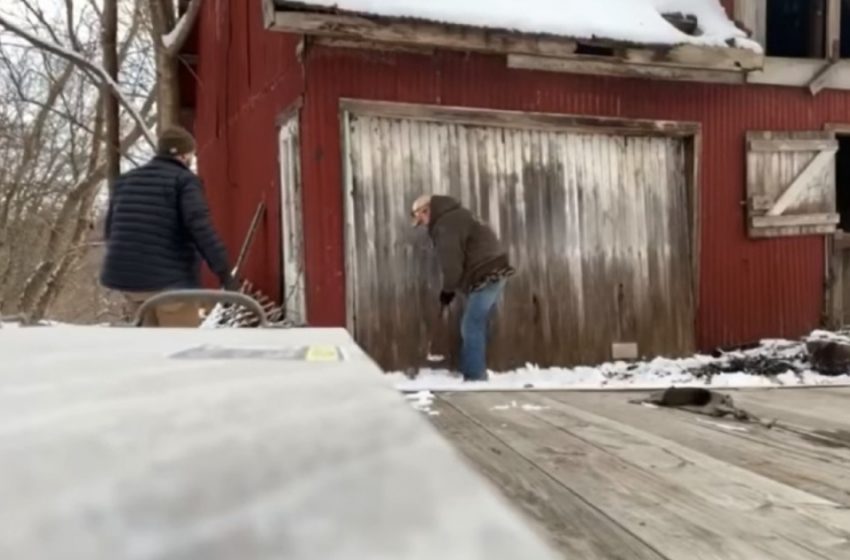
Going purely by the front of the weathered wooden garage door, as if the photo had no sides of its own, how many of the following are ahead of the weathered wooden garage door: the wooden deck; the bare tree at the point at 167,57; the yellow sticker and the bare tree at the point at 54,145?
2

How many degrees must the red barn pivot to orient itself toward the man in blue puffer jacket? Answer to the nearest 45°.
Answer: approximately 45° to its right

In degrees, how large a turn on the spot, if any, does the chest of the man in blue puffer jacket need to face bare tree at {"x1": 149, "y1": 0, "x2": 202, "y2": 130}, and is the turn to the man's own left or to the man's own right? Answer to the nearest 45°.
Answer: approximately 45° to the man's own left

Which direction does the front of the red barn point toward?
toward the camera

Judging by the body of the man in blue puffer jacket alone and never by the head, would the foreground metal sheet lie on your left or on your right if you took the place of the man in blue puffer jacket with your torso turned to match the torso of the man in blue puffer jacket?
on your right

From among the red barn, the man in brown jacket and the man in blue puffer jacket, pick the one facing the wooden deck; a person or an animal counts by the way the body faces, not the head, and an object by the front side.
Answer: the red barn

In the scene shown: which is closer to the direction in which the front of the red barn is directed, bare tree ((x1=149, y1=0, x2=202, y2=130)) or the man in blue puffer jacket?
the man in blue puffer jacket

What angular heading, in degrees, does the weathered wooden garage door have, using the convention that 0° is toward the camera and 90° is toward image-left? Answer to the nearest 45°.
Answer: approximately 0°

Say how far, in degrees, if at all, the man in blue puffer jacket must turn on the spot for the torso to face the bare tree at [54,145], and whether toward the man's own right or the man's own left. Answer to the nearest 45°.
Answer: approximately 45° to the man's own left

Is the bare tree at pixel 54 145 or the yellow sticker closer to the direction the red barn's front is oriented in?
the yellow sticker

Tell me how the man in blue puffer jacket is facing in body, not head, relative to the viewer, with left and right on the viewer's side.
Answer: facing away from the viewer and to the right of the viewer
